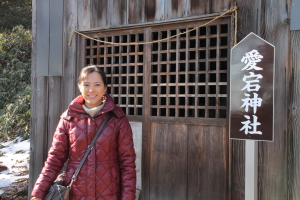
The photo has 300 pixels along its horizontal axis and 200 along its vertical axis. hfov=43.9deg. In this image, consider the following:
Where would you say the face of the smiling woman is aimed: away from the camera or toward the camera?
toward the camera

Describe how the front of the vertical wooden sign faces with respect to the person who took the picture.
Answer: facing the viewer

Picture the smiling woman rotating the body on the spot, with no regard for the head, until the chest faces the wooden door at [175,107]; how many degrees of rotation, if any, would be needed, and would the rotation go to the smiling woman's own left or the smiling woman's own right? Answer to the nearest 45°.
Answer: approximately 135° to the smiling woman's own left

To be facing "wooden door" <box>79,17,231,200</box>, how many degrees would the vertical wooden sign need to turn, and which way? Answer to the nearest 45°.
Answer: approximately 135° to its right

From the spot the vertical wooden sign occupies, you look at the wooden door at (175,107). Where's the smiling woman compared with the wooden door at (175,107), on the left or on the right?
left

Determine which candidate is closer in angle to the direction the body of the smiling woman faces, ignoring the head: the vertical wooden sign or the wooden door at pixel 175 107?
the vertical wooden sign

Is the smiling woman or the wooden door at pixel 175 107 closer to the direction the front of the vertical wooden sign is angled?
the smiling woman

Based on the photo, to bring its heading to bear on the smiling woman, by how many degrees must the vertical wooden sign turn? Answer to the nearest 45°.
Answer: approximately 90° to its right

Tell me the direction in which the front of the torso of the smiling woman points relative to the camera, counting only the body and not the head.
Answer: toward the camera

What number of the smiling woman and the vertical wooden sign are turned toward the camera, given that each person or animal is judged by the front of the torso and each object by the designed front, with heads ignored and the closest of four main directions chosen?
2

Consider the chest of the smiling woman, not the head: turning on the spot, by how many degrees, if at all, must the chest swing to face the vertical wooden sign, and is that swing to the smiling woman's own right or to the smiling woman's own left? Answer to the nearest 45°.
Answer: approximately 90° to the smiling woman's own left
